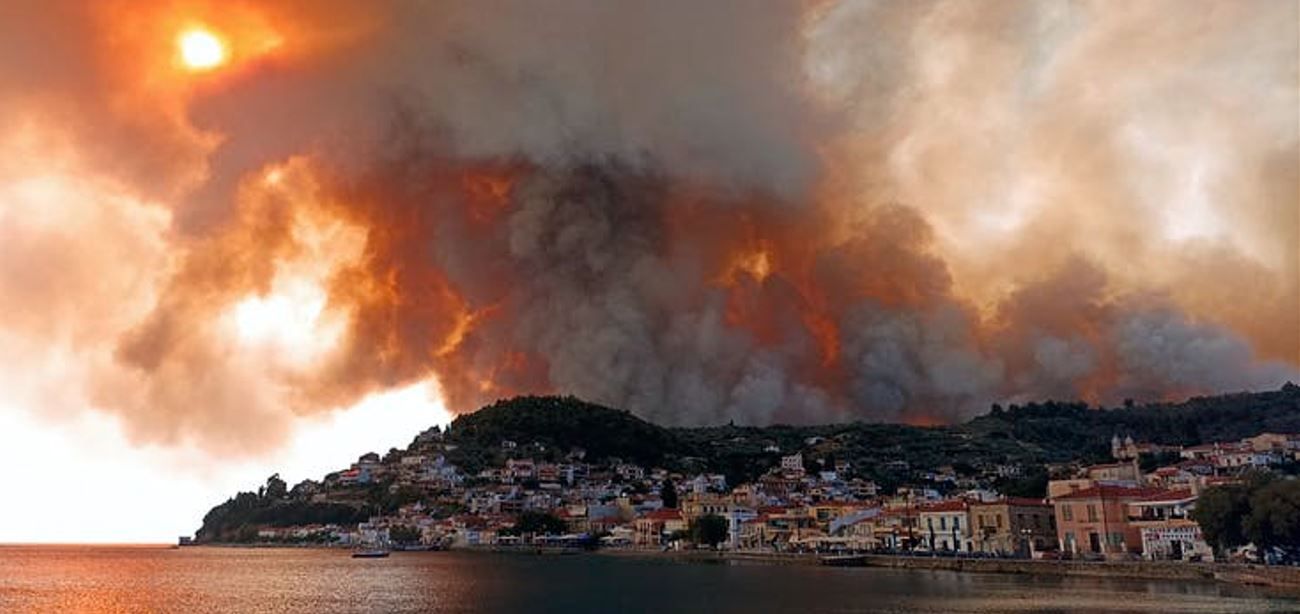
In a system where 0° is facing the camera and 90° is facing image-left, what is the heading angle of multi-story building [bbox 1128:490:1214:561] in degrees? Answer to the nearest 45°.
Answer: approximately 0°

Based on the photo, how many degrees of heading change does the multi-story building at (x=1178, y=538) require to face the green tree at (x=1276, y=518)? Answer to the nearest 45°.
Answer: approximately 45° to its left
